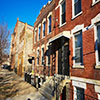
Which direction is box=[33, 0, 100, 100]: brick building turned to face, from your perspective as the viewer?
facing the viewer and to the left of the viewer
